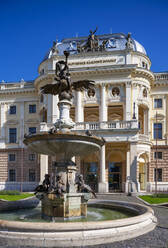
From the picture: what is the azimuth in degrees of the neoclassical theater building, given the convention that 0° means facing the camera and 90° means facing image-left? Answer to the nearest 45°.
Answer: approximately 0°

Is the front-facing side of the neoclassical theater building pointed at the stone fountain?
yes
